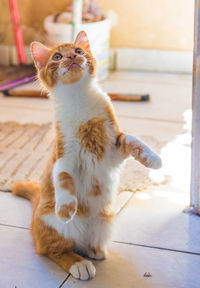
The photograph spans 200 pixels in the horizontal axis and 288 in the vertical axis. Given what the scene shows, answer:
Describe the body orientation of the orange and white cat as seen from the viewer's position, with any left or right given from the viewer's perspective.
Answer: facing the viewer and to the right of the viewer

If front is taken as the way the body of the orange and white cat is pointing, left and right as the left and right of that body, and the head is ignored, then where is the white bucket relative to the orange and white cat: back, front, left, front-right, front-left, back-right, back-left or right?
back-left

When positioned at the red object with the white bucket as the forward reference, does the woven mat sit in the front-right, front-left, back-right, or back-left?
front-right

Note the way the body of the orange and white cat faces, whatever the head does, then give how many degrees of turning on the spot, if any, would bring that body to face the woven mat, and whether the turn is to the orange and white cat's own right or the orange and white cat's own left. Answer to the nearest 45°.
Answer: approximately 135° to the orange and white cat's own left
